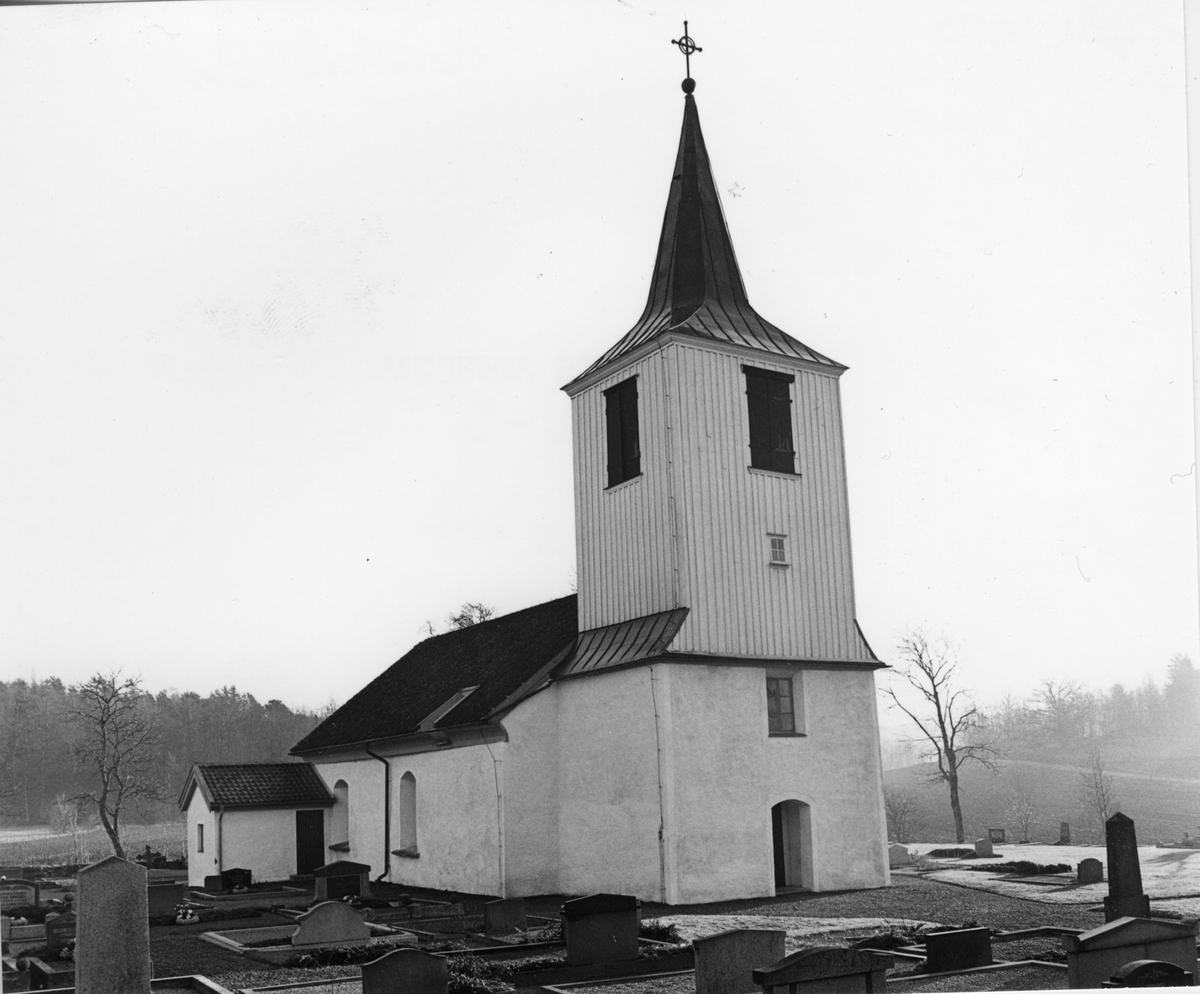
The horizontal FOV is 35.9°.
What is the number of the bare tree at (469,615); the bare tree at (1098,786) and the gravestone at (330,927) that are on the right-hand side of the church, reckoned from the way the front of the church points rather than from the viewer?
1

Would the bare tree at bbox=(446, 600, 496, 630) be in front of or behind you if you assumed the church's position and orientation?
behind

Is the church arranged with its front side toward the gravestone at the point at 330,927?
no

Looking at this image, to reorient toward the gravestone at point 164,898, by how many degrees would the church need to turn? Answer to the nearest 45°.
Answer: approximately 135° to its right

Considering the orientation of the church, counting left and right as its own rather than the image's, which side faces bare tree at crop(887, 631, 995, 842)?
left

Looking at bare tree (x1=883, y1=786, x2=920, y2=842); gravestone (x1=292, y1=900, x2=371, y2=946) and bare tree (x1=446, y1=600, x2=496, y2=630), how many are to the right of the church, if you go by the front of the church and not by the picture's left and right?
1

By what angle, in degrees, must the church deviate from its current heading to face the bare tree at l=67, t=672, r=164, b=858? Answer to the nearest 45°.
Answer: approximately 135° to its right

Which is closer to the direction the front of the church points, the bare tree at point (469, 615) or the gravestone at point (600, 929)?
the gravestone

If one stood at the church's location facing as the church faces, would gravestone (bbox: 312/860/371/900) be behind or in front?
behind

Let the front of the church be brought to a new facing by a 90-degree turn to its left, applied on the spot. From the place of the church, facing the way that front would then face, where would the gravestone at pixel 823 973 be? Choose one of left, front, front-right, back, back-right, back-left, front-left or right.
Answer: back-right

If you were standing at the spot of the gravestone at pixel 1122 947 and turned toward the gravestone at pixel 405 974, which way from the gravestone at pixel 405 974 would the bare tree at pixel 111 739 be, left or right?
right

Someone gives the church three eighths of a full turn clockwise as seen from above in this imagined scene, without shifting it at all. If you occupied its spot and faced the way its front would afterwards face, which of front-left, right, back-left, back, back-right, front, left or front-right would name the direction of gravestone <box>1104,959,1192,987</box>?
left

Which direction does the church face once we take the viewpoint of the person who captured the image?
facing the viewer and to the right of the viewer

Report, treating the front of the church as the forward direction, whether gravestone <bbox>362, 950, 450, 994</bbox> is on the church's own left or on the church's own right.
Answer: on the church's own right

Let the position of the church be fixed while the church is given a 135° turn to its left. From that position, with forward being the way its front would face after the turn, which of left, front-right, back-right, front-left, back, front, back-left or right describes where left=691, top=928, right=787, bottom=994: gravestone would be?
back

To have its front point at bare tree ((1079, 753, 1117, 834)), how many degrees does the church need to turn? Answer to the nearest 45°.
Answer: approximately 90° to its left

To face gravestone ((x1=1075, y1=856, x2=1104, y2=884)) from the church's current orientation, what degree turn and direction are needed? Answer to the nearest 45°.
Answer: approximately 45° to its left

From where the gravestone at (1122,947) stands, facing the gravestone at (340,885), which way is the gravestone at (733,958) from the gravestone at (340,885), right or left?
left
